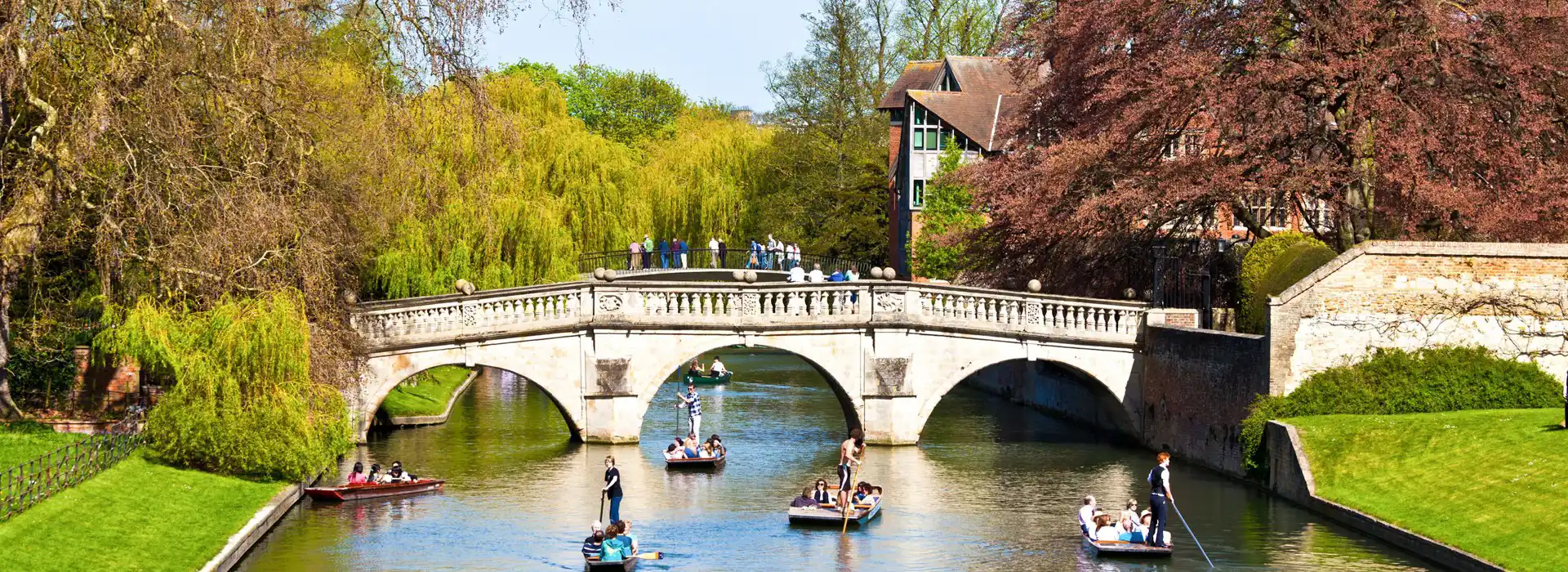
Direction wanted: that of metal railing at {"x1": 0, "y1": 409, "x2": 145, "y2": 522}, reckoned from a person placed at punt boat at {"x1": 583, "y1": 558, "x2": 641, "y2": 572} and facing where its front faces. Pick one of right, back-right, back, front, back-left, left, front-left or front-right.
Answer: right

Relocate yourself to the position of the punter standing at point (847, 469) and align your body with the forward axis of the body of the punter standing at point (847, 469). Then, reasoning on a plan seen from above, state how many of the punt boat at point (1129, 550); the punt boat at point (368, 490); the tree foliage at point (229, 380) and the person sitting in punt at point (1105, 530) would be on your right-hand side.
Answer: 2

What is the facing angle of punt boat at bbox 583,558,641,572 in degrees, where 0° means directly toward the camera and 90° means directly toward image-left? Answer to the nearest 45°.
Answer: approximately 0°
